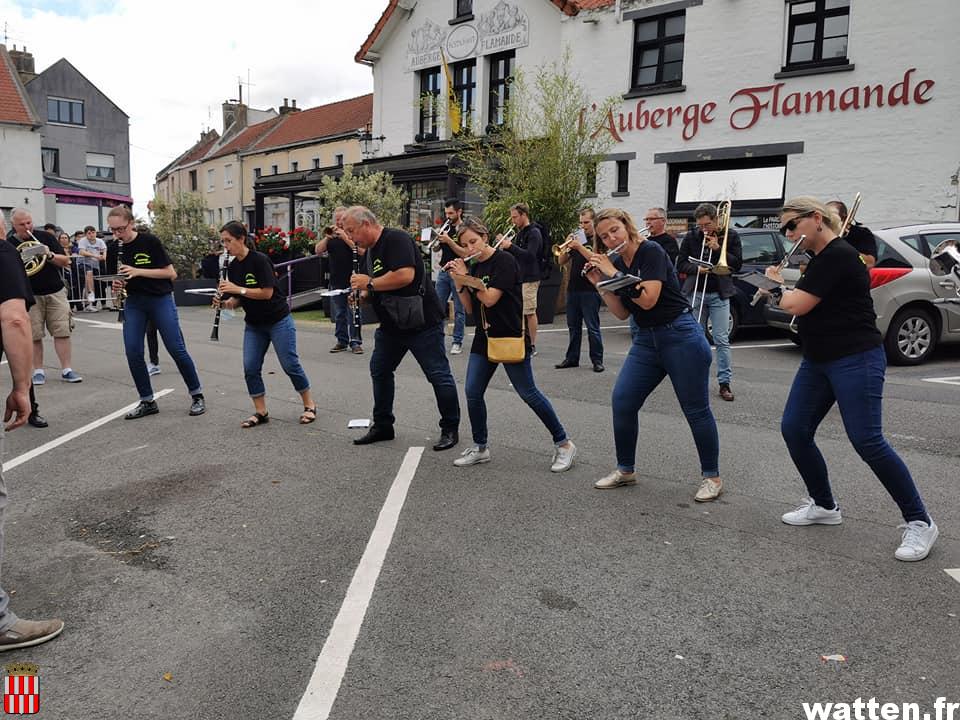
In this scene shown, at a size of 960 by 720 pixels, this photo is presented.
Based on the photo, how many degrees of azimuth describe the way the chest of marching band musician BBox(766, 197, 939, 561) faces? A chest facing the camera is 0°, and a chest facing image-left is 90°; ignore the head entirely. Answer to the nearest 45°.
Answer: approximately 90°

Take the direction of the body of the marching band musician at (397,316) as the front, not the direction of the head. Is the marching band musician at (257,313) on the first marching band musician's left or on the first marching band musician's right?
on the first marching band musician's right

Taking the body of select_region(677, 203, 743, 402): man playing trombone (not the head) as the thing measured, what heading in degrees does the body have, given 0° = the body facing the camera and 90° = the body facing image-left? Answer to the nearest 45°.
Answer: approximately 0°

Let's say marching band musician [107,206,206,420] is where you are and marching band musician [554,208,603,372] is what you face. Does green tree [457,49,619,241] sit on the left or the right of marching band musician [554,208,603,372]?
left

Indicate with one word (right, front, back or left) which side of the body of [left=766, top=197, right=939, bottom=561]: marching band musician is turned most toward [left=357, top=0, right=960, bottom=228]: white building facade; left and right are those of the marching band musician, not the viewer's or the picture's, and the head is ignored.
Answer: right

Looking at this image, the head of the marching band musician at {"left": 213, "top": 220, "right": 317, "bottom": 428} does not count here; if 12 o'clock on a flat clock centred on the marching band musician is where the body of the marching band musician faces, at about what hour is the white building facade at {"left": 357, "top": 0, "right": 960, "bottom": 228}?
The white building facade is roughly at 6 o'clock from the marching band musician.

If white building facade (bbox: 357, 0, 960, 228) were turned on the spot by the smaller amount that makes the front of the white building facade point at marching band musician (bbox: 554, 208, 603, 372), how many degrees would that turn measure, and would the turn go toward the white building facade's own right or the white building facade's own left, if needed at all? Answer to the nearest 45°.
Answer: approximately 45° to the white building facade's own left

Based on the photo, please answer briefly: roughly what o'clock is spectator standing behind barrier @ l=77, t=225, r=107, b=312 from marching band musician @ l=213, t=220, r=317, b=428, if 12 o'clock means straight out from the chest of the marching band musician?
The spectator standing behind barrier is roughly at 4 o'clock from the marching band musician.
